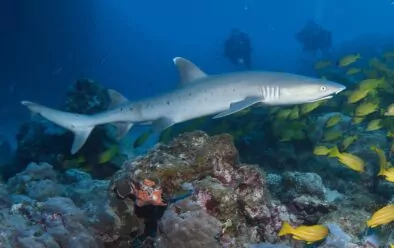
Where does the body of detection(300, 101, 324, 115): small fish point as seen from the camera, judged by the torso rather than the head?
to the viewer's left

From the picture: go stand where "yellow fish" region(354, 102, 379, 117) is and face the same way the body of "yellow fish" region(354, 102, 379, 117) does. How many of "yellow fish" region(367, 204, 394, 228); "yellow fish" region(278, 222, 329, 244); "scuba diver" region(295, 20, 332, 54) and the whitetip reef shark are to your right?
1

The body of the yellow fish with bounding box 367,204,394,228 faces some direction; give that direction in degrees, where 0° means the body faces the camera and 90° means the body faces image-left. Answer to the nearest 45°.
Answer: approximately 90°

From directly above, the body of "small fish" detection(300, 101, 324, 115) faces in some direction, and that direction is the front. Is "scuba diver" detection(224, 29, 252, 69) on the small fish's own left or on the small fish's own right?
on the small fish's own right

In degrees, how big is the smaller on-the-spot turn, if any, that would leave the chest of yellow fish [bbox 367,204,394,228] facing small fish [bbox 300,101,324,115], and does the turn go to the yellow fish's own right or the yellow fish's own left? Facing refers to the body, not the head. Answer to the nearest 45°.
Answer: approximately 90° to the yellow fish's own right

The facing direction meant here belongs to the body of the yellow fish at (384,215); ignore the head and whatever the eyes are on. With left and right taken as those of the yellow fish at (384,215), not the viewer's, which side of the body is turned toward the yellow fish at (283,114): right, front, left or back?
right

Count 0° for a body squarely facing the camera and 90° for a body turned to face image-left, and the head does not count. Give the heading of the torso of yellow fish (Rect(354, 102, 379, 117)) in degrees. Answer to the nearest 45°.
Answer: approximately 90°

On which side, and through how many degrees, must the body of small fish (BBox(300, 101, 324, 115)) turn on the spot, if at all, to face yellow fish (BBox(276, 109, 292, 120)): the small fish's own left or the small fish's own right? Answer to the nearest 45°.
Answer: approximately 45° to the small fish's own right

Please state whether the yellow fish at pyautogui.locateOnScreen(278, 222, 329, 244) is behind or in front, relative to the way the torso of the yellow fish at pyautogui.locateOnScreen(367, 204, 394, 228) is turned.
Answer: in front

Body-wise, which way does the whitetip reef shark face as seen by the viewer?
to the viewer's right
